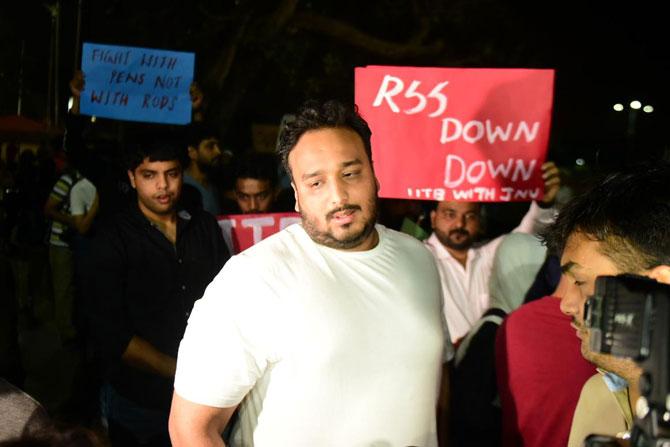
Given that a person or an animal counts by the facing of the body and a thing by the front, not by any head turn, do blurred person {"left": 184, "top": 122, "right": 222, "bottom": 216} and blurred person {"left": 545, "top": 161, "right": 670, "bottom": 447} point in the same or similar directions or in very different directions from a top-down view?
very different directions

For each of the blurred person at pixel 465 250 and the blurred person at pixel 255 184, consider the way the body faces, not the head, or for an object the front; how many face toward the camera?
2

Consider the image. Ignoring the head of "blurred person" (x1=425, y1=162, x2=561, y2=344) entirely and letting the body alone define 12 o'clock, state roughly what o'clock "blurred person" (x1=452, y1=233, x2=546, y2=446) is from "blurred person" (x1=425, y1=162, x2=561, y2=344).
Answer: "blurred person" (x1=452, y1=233, x2=546, y2=446) is roughly at 12 o'clock from "blurred person" (x1=425, y1=162, x2=561, y2=344).

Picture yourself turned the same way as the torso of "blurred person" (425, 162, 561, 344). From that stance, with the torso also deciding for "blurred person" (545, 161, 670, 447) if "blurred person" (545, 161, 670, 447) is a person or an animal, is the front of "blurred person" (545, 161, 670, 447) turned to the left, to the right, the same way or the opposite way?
to the right

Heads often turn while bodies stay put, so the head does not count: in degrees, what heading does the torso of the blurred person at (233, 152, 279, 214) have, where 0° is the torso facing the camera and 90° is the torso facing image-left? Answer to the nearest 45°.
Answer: approximately 0°

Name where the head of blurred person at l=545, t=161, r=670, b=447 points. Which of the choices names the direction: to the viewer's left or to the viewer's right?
to the viewer's left

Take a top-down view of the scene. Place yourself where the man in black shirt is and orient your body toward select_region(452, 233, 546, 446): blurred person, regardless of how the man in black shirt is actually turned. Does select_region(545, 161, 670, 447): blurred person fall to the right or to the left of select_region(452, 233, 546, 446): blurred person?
right

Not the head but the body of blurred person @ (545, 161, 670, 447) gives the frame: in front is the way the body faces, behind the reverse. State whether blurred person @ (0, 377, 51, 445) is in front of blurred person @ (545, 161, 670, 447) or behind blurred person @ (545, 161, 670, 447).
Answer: in front

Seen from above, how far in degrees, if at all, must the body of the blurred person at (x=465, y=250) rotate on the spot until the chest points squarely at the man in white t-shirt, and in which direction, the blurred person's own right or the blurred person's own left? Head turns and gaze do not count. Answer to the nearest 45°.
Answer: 0° — they already face them

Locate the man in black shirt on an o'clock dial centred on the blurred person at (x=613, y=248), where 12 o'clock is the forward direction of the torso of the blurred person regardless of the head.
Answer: The man in black shirt is roughly at 1 o'clock from the blurred person.

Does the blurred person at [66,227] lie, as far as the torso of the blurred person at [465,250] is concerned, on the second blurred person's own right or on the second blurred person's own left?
on the second blurred person's own right
